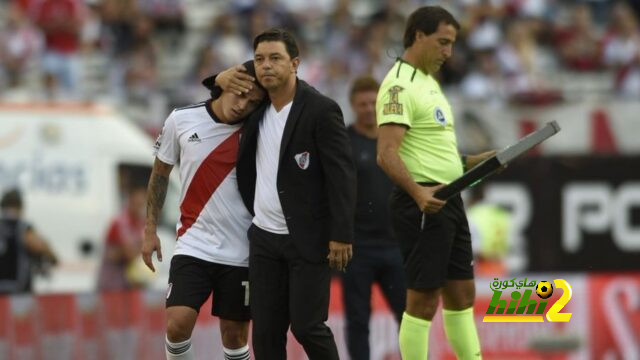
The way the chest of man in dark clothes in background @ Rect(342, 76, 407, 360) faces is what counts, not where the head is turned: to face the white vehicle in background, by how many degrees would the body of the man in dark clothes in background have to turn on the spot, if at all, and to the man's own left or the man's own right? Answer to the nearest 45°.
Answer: approximately 135° to the man's own right

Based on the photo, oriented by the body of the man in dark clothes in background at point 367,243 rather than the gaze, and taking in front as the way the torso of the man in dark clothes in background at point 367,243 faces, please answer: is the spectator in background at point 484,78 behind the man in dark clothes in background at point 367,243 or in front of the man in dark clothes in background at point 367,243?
behind

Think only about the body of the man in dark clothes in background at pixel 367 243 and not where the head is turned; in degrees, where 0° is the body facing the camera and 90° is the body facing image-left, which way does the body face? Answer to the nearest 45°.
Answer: approximately 0°

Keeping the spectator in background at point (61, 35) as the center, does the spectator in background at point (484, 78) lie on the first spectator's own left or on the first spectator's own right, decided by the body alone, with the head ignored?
on the first spectator's own left

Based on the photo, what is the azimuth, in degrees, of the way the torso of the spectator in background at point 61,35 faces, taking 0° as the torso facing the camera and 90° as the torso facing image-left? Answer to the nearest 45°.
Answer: approximately 0°
